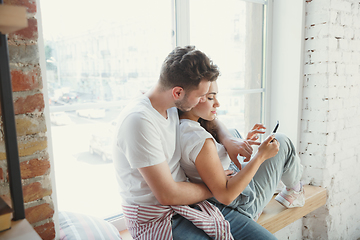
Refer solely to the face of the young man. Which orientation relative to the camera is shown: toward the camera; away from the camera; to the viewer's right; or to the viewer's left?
to the viewer's right

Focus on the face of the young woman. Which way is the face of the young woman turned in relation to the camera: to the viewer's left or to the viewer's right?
to the viewer's right

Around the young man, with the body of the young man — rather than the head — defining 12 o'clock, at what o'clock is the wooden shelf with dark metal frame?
The wooden shelf with dark metal frame is roughly at 4 o'clock from the young man.

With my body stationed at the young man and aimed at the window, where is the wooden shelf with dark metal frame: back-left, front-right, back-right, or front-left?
back-left

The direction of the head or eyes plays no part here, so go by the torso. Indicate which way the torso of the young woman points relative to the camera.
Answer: to the viewer's right

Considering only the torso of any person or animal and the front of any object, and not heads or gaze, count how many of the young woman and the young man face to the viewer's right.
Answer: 2

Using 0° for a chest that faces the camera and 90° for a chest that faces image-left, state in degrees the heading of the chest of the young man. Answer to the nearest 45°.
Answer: approximately 270°
